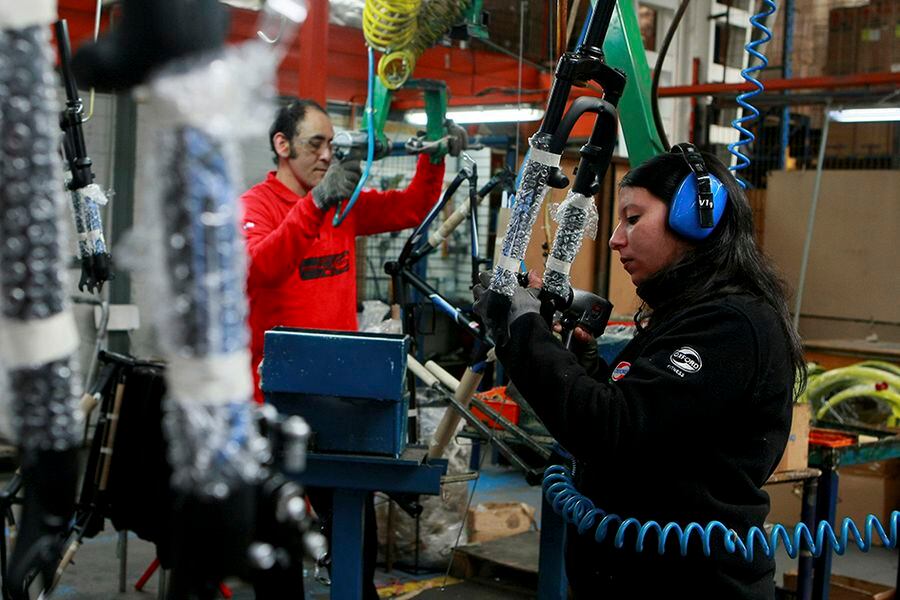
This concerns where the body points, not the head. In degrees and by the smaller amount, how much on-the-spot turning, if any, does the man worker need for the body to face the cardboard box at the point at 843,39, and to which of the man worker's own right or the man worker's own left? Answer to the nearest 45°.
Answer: approximately 90° to the man worker's own left

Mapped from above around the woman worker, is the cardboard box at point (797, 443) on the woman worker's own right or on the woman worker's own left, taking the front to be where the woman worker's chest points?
on the woman worker's own right

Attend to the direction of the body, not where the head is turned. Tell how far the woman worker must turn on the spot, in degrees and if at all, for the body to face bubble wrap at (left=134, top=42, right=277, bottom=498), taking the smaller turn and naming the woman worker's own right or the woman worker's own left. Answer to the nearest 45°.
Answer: approximately 90° to the woman worker's own left

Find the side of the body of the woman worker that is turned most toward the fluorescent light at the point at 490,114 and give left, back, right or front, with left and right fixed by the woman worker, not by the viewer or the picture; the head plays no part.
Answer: right

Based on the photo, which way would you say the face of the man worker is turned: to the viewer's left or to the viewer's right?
to the viewer's right

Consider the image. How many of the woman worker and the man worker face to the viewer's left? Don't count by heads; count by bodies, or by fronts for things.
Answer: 1

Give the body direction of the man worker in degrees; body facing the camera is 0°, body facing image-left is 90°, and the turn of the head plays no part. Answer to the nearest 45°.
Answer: approximately 315°

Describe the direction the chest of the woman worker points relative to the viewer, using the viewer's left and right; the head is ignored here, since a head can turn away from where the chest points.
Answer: facing to the left of the viewer

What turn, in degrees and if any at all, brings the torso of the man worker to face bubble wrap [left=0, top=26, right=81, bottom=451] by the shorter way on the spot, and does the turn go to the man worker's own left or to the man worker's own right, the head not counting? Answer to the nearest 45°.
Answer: approximately 45° to the man worker's own right
